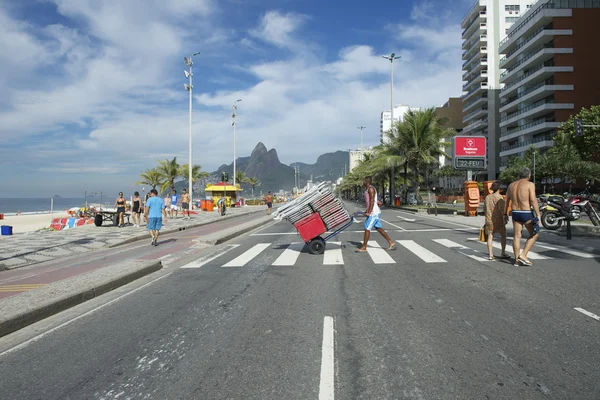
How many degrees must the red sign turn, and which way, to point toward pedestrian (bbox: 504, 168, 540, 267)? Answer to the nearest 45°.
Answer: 0° — it already faces them

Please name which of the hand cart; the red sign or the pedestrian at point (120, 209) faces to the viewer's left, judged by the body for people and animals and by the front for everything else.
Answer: the hand cart

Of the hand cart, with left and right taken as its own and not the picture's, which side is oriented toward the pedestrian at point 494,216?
back

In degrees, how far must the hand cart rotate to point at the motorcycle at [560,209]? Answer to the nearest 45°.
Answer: approximately 135° to its right

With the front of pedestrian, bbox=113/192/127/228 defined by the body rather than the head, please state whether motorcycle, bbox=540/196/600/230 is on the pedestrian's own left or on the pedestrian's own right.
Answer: on the pedestrian's own left

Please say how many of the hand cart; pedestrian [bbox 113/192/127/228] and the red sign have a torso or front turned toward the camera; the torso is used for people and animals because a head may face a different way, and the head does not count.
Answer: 2

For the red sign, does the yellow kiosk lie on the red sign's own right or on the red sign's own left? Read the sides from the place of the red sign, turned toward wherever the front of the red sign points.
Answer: on the red sign's own right

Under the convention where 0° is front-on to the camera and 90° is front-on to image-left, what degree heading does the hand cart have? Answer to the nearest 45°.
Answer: approximately 90°

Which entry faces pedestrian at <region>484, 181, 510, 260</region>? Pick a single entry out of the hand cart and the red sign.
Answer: the red sign

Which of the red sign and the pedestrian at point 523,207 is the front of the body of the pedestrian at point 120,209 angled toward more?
the pedestrian

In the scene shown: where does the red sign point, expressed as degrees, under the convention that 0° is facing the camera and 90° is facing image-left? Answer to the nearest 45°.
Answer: approximately 0°

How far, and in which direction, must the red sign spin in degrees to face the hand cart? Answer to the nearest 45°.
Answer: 0° — it already faces it
